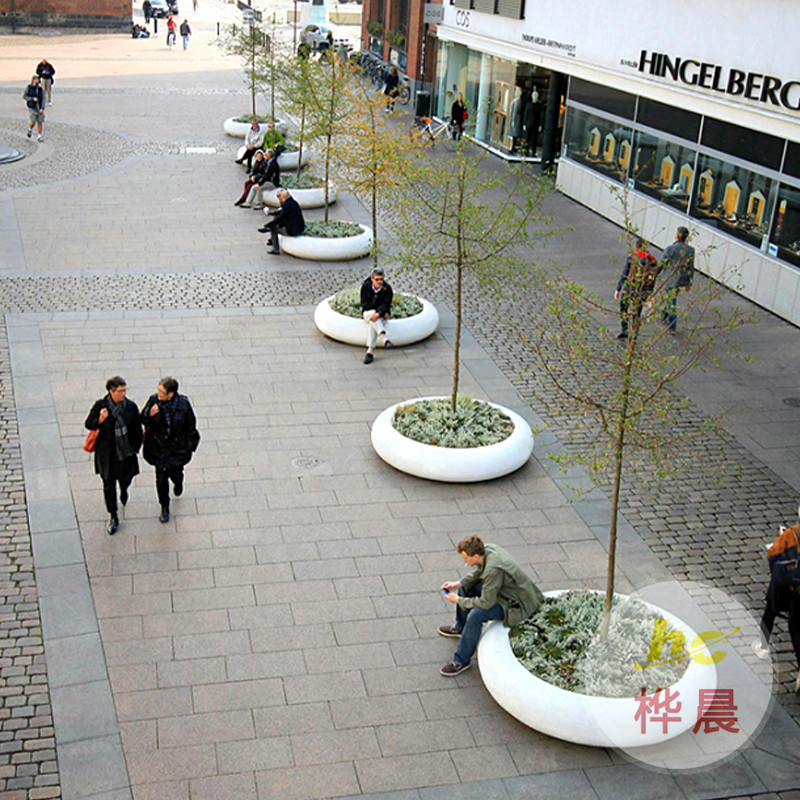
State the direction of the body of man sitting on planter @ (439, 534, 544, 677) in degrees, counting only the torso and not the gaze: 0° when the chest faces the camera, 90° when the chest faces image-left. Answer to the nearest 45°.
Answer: approximately 90°

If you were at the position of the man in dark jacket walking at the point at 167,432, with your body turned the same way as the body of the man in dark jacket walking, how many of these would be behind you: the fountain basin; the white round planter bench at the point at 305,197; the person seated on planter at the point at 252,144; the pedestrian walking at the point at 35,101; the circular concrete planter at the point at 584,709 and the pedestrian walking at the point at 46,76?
5

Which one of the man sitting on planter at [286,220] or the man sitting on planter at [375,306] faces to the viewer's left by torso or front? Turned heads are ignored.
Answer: the man sitting on planter at [286,220]

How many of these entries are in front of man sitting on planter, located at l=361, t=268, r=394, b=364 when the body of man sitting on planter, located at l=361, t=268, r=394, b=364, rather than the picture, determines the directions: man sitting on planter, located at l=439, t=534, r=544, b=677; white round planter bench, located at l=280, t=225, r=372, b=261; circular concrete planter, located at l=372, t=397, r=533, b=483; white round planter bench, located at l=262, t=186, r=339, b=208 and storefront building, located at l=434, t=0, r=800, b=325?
2

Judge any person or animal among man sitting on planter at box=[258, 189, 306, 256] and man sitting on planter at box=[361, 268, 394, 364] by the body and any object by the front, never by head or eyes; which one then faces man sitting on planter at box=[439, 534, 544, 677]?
man sitting on planter at box=[361, 268, 394, 364]

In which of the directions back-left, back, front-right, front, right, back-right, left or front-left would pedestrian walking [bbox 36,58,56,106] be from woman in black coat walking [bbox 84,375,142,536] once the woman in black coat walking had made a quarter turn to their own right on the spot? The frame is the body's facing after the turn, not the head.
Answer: right

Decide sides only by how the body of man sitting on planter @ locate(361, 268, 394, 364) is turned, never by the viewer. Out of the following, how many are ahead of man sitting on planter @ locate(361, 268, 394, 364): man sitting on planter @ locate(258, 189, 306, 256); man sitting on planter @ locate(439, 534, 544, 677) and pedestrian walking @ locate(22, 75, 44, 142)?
1

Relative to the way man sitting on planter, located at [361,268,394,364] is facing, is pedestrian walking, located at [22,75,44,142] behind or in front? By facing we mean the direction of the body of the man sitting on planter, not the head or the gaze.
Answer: behind

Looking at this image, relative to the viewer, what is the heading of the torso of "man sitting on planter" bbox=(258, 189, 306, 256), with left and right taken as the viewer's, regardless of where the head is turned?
facing to the left of the viewer
